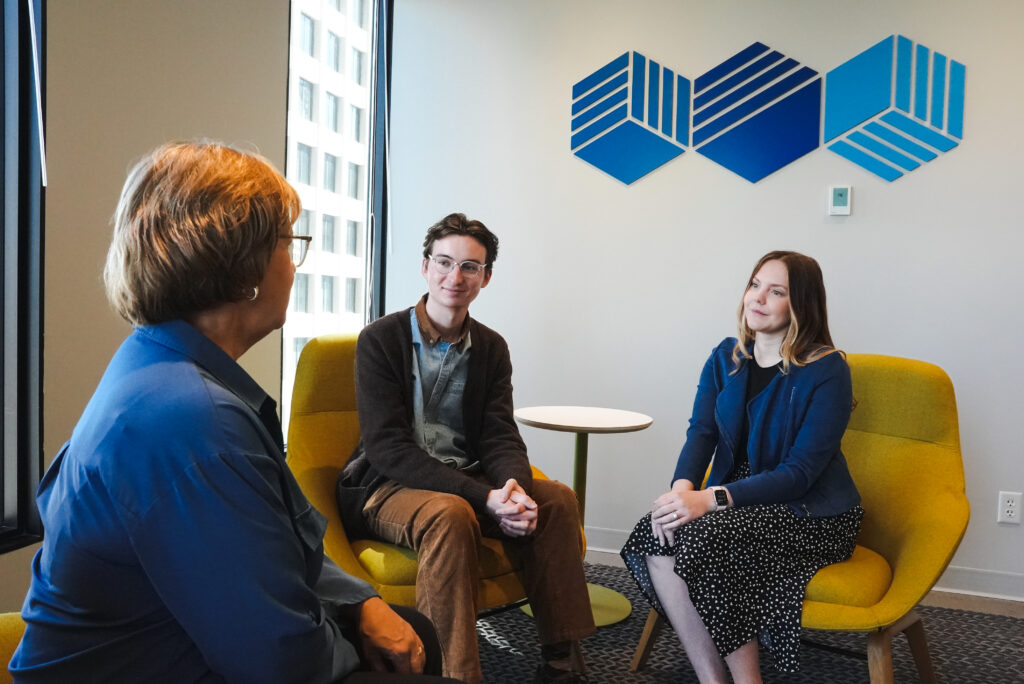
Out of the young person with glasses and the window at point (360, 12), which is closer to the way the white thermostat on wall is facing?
the young person with glasses

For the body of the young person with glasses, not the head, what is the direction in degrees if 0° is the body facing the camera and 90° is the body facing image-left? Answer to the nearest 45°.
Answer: approximately 315°

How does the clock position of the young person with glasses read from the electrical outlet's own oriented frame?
The young person with glasses is roughly at 1 o'clock from the electrical outlet.

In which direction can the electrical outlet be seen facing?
toward the camera

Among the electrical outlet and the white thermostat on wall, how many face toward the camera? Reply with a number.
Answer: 2

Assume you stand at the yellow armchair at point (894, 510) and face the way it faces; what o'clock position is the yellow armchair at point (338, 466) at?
the yellow armchair at point (338, 466) is roughly at 1 o'clock from the yellow armchair at point (894, 510).

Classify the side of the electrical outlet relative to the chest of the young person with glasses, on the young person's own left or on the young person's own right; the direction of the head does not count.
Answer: on the young person's own left

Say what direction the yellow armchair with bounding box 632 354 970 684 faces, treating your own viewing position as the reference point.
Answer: facing the viewer and to the left of the viewer

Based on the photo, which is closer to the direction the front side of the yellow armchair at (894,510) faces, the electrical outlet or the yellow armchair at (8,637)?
the yellow armchair

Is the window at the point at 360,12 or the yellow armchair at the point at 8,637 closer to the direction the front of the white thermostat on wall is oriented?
the yellow armchair

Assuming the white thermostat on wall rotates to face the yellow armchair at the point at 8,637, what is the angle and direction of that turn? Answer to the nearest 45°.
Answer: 0° — it already faces it

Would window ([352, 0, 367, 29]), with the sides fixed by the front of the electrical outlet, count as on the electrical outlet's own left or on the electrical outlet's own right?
on the electrical outlet's own right
